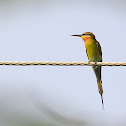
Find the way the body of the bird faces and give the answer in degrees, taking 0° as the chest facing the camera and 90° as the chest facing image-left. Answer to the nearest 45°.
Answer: approximately 45°
